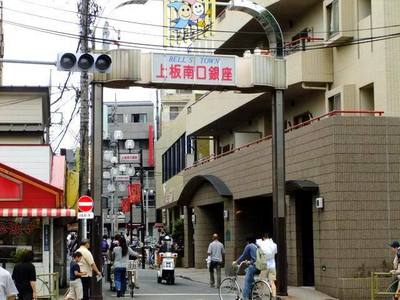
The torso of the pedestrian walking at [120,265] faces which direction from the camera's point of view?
away from the camera

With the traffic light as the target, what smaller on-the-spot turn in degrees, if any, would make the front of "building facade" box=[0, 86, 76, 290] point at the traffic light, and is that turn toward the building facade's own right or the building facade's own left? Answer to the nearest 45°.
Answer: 0° — it already faces it

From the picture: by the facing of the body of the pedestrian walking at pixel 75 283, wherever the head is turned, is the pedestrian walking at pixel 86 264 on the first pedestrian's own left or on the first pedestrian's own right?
on the first pedestrian's own left
